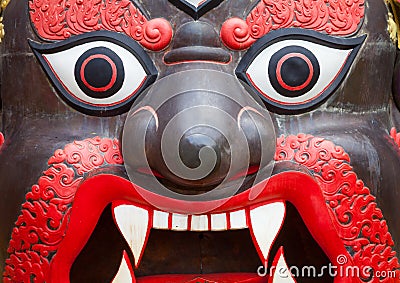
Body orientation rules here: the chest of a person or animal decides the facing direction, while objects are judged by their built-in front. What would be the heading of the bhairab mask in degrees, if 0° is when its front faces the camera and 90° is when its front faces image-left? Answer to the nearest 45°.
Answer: approximately 0°
